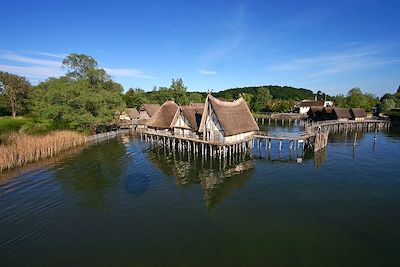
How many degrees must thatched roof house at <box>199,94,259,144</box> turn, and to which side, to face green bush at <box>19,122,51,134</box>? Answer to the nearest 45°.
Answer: approximately 45° to its right

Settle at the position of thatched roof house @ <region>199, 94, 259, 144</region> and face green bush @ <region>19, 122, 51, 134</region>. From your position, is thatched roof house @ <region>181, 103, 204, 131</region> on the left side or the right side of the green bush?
right

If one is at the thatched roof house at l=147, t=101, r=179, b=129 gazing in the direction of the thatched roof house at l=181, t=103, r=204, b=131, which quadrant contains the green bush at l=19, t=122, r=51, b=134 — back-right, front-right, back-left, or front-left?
back-right

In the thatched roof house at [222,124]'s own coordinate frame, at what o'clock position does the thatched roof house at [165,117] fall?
the thatched roof house at [165,117] is roughly at 3 o'clock from the thatched roof house at [222,124].

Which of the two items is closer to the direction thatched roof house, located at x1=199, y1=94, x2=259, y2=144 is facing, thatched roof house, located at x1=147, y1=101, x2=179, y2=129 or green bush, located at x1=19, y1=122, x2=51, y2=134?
the green bush

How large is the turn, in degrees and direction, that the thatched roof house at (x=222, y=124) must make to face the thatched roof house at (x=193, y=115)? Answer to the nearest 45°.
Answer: approximately 90° to its right

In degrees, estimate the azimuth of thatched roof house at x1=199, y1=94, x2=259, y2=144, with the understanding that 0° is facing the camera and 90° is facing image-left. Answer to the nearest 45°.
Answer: approximately 45°
